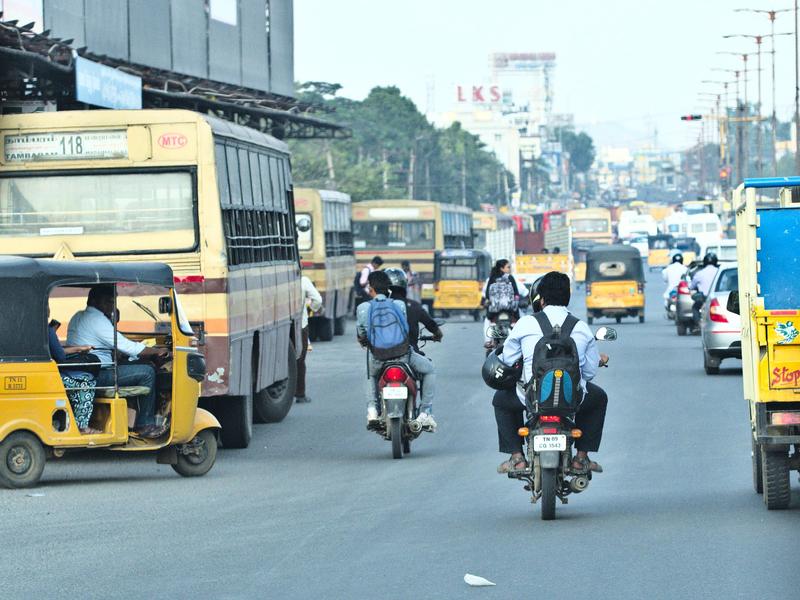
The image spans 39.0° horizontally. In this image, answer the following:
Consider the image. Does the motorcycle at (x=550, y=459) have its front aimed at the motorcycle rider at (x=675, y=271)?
yes

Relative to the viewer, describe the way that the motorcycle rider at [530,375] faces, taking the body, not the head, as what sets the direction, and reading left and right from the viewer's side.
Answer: facing away from the viewer

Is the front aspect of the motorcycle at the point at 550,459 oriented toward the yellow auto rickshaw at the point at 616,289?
yes

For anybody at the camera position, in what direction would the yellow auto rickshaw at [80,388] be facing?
facing to the right of the viewer

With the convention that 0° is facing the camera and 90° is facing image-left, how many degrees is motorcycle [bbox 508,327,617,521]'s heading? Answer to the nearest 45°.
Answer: approximately 180°

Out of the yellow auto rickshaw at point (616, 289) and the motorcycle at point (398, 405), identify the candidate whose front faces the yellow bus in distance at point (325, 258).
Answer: the motorcycle

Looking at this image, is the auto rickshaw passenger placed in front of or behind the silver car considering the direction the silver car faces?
behind

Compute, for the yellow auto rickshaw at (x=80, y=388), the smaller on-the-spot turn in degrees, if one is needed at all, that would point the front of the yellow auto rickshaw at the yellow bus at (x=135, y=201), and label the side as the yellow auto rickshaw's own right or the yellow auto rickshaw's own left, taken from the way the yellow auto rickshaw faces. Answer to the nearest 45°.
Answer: approximately 90° to the yellow auto rickshaw's own left

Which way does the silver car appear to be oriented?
away from the camera

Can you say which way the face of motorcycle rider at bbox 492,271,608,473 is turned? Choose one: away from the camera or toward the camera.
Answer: away from the camera

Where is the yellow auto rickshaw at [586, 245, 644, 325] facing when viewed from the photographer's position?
facing away from the viewer

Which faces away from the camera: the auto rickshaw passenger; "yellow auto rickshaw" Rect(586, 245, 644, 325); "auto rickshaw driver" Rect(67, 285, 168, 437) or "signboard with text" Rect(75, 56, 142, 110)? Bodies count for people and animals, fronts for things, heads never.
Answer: the yellow auto rickshaw
